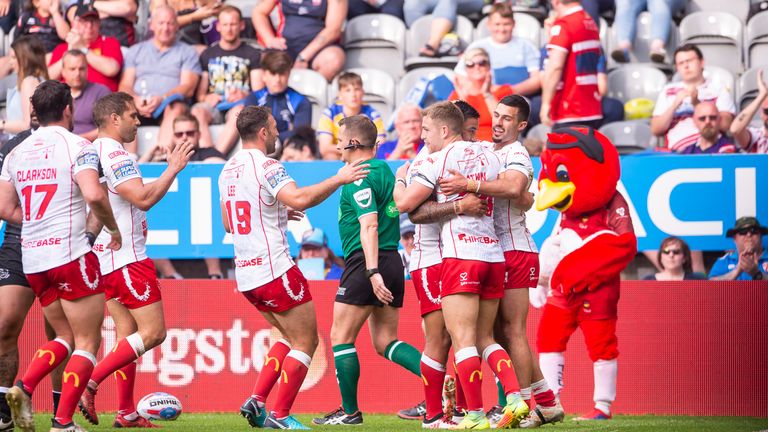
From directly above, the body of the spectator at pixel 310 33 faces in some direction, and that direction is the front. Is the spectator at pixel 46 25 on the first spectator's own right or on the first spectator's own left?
on the first spectator's own right

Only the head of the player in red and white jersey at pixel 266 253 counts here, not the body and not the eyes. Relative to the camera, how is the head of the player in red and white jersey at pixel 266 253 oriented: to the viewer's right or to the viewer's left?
to the viewer's right

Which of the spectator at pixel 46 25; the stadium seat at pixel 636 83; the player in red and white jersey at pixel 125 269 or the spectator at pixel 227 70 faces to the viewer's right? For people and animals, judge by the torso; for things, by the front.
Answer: the player in red and white jersey

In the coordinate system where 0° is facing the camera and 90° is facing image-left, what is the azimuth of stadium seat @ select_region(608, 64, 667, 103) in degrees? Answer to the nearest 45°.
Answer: approximately 0°

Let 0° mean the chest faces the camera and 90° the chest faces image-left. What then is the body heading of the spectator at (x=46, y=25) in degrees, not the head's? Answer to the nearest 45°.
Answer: approximately 0°

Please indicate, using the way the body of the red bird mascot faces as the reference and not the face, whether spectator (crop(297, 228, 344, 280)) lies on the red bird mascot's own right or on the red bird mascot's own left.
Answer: on the red bird mascot's own right

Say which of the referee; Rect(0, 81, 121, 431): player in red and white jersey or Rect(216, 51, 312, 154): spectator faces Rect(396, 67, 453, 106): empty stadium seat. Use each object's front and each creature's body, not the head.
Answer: the player in red and white jersey
